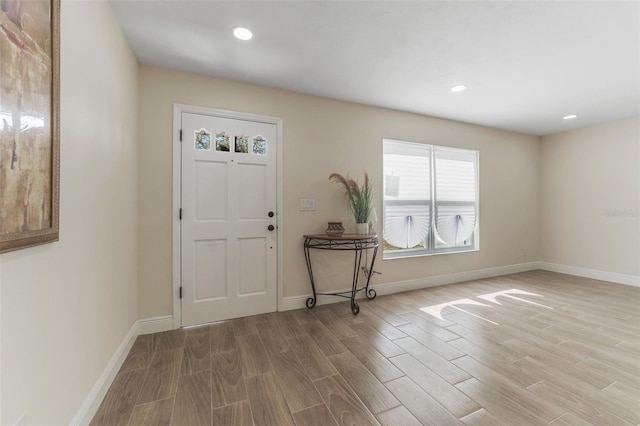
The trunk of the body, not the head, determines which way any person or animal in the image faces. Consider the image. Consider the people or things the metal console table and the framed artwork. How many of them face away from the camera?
0

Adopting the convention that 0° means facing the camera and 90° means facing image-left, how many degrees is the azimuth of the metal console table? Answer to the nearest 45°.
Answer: approximately 315°

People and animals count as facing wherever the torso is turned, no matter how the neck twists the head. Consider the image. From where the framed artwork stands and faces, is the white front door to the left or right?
on its left

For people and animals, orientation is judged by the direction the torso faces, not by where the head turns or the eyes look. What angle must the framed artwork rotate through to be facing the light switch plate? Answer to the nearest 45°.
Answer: approximately 45° to its left

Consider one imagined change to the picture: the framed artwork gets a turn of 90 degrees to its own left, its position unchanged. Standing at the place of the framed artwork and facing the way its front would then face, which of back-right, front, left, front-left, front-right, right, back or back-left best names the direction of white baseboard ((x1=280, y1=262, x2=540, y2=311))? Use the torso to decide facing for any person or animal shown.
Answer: front-right

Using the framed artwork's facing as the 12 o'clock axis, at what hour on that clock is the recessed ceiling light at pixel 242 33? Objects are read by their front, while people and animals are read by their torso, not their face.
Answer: The recessed ceiling light is roughly at 10 o'clock from the framed artwork.

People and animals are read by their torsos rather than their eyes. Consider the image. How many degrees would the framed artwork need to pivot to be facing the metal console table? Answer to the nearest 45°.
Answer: approximately 45° to its left

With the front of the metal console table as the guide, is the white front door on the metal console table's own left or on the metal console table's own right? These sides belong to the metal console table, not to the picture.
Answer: on the metal console table's own right

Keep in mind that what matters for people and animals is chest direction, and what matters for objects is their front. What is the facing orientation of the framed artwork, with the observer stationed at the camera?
facing the viewer and to the right of the viewer
